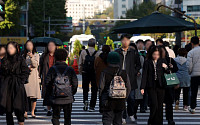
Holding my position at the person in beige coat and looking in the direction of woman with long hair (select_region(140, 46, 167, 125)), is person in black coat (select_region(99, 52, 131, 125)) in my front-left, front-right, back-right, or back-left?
front-right

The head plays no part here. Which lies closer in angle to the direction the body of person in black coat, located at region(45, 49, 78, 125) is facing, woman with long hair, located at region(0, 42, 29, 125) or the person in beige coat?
the person in beige coat

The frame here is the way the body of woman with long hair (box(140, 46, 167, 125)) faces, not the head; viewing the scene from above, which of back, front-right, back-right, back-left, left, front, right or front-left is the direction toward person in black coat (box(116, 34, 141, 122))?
back-right

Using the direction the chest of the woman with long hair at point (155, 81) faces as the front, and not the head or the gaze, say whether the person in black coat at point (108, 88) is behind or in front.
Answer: in front

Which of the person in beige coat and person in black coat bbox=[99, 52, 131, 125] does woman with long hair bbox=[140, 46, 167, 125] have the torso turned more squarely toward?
the person in black coat

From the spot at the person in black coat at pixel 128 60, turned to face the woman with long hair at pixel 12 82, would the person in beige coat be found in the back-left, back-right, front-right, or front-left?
front-right

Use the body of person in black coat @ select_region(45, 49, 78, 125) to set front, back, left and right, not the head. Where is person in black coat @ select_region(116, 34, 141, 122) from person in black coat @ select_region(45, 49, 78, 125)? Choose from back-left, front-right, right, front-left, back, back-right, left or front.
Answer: front-right

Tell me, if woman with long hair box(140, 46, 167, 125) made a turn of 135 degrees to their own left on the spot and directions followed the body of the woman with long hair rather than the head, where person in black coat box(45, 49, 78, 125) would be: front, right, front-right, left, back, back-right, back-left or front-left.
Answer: back

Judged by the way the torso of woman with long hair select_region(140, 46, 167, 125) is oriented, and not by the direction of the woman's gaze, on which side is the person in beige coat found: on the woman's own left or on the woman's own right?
on the woman's own right

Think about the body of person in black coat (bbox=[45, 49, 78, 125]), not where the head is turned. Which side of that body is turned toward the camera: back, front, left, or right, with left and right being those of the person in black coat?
back

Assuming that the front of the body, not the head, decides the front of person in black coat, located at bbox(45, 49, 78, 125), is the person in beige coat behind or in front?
in front

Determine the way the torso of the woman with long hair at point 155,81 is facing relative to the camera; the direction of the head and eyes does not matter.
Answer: toward the camera

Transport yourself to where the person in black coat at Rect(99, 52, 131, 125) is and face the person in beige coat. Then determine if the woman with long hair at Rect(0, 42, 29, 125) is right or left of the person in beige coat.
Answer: left
